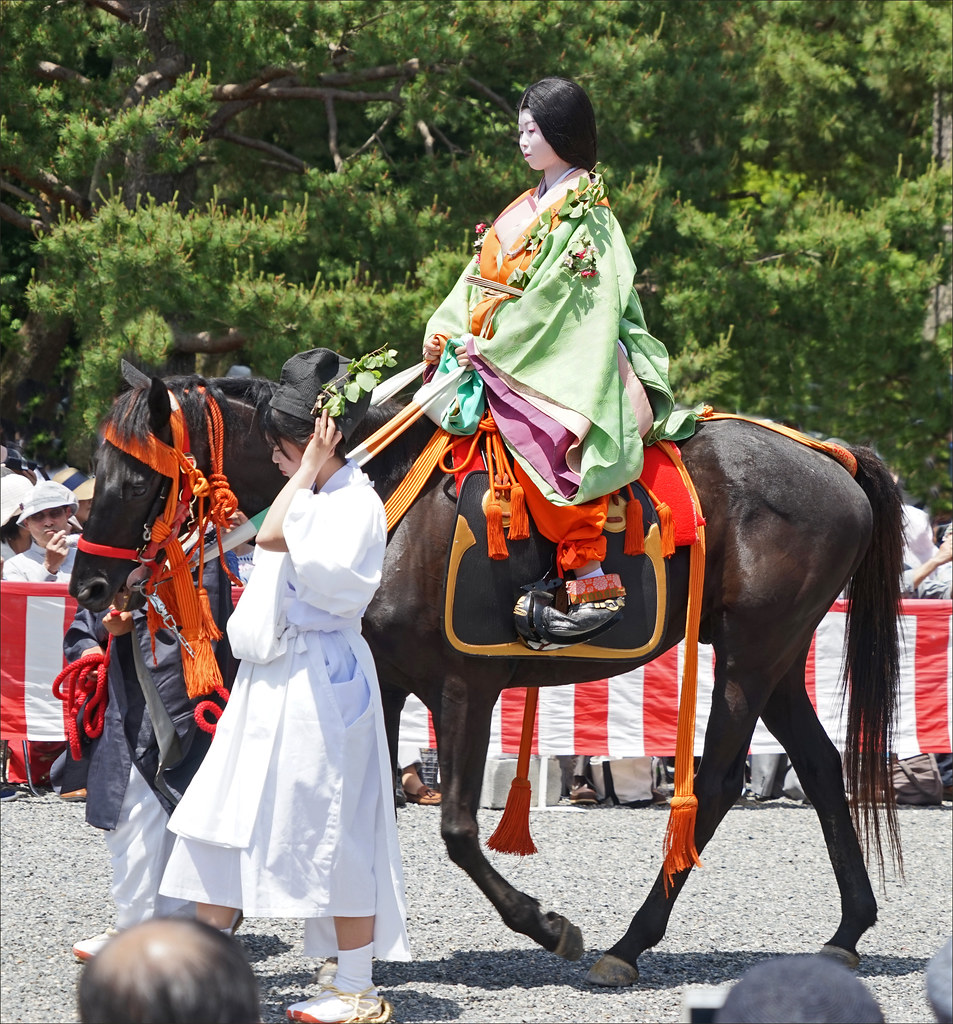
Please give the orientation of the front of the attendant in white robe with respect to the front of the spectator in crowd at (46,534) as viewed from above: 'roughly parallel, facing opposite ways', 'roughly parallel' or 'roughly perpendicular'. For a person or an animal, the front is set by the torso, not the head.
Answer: roughly perpendicular

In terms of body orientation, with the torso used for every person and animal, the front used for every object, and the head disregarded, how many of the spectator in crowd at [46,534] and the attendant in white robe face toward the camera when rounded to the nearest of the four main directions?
1

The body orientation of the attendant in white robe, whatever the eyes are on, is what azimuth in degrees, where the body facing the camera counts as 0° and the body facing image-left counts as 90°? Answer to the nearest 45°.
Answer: approximately 90°

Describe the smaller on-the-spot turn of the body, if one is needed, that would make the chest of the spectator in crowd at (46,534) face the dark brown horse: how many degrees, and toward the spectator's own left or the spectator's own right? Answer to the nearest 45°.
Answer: approximately 45° to the spectator's own left

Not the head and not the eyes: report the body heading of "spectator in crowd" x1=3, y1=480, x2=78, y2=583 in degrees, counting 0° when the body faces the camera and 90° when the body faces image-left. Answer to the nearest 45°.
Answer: approximately 0°

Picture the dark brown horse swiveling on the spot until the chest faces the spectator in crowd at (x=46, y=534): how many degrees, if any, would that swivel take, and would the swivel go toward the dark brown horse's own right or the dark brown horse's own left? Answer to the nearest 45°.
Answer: approximately 45° to the dark brown horse's own right

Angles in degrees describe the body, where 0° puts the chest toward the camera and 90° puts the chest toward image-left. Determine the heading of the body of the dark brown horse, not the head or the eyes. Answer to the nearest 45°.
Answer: approximately 90°

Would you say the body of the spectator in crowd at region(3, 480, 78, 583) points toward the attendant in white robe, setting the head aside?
yes
